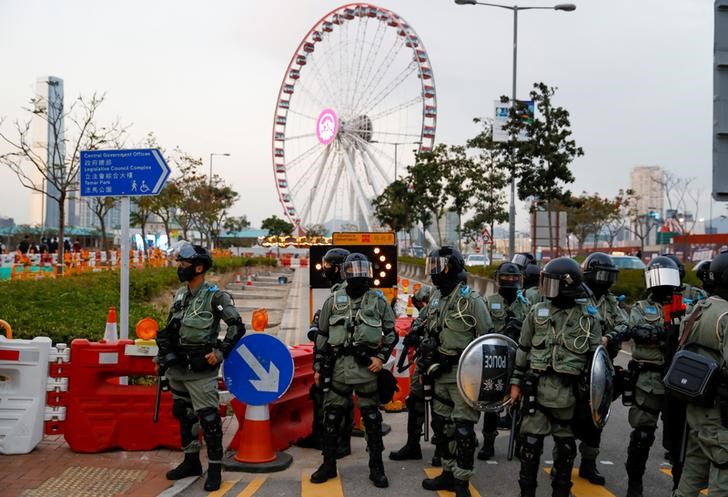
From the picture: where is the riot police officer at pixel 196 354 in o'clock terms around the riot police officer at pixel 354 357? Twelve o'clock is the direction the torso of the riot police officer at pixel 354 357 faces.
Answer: the riot police officer at pixel 196 354 is roughly at 3 o'clock from the riot police officer at pixel 354 357.

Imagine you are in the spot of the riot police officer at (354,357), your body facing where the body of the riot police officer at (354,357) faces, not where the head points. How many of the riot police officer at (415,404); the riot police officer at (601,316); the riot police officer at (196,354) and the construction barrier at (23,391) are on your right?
2

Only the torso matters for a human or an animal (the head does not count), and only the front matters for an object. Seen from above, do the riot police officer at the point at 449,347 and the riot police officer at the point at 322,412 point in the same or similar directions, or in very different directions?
same or similar directions

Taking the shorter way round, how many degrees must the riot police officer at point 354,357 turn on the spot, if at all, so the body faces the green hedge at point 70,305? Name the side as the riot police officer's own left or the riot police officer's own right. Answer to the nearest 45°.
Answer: approximately 135° to the riot police officer's own right

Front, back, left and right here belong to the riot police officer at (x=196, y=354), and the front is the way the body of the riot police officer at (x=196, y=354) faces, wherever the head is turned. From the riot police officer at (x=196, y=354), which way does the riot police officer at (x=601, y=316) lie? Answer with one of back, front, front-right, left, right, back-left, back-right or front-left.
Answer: back-left

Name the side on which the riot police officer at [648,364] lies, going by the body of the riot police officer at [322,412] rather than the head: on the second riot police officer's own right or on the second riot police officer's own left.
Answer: on the second riot police officer's own left

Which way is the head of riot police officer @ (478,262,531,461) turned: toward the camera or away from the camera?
toward the camera

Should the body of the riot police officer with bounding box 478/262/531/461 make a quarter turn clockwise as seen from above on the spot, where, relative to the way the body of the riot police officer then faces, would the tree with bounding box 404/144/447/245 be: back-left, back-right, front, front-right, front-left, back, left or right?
right

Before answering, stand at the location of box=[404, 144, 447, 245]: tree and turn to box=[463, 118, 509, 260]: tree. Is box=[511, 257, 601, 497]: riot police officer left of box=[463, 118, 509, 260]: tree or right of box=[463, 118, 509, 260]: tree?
right

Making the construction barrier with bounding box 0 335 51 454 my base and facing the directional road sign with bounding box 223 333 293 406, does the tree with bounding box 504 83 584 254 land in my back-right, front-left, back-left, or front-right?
front-left

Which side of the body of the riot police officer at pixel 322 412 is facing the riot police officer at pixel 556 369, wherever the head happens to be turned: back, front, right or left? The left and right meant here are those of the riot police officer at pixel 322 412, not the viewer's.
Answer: left

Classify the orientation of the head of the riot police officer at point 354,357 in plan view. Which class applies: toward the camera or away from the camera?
toward the camera

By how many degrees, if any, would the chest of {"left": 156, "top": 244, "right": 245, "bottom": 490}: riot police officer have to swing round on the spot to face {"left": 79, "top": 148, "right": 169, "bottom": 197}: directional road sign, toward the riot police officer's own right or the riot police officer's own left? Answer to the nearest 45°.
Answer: approximately 135° to the riot police officer's own right

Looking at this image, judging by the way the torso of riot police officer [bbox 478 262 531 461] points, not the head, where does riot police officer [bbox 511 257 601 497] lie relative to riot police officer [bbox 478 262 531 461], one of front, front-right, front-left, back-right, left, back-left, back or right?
front
